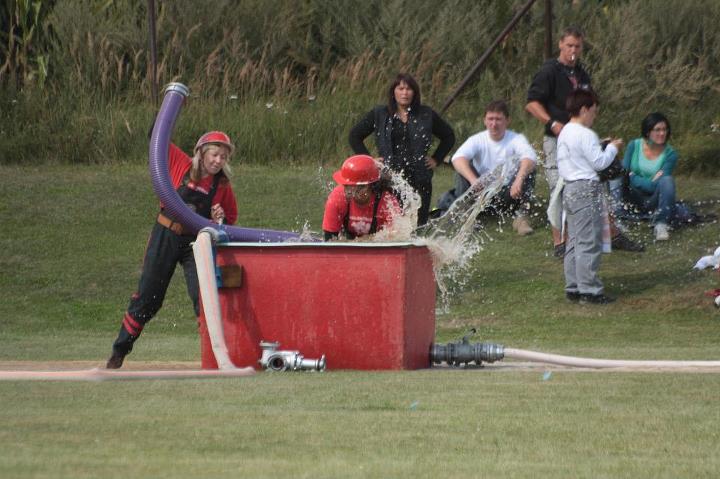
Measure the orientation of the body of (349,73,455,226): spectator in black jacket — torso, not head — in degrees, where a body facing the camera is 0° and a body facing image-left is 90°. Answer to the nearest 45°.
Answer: approximately 0°

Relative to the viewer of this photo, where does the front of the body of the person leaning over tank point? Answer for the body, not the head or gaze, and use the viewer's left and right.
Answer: facing the viewer

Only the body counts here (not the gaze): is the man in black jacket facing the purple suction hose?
no

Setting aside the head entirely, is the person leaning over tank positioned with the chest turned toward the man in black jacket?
no

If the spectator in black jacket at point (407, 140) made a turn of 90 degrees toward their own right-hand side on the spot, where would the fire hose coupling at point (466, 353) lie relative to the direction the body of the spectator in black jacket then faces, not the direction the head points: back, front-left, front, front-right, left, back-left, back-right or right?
left

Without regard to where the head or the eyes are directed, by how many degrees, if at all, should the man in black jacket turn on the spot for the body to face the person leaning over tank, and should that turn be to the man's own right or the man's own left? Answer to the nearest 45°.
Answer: approximately 45° to the man's own right

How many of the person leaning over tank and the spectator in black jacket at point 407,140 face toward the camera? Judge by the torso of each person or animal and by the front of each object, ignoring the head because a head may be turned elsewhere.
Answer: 2

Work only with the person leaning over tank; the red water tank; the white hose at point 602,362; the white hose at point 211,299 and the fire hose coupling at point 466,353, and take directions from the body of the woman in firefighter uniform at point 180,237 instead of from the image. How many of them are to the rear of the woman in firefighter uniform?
0

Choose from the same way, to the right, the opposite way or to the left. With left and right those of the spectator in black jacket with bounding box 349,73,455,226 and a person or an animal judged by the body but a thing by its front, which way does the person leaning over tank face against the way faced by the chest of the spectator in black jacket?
the same way

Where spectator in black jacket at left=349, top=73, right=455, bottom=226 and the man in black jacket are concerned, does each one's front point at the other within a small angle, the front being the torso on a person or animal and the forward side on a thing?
no

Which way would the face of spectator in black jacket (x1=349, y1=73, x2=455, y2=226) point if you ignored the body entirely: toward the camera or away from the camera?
toward the camera

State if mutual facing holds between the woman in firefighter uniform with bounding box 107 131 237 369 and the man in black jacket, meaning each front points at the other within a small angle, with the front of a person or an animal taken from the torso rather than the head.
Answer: no

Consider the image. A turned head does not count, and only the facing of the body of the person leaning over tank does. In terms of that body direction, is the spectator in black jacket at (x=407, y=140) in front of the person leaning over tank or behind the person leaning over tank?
behind
